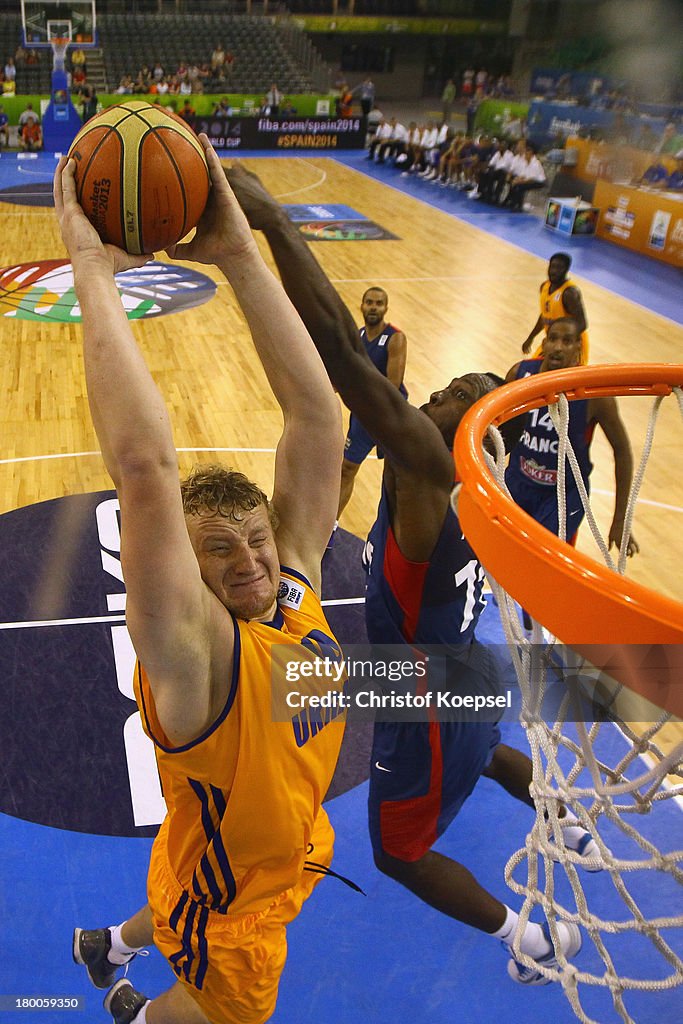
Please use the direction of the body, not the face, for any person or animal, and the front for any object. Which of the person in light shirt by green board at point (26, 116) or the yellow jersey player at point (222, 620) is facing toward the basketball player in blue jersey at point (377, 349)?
the person in light shirt by green board

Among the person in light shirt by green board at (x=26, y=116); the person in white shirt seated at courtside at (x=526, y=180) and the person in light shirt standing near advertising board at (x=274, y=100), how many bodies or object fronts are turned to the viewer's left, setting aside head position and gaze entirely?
1

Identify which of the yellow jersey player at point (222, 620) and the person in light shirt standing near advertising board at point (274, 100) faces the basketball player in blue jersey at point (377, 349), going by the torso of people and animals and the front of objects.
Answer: the person in light shirt standing near advertising board

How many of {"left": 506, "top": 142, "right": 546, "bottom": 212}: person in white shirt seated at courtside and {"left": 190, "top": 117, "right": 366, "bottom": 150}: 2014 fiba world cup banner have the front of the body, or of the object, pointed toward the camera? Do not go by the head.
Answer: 1

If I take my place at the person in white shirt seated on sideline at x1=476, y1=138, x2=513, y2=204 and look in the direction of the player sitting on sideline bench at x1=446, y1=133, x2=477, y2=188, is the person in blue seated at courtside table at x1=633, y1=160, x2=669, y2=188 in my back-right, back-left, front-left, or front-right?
back-right

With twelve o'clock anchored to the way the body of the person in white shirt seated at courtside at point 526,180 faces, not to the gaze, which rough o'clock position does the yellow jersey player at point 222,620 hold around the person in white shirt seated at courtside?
The yellow jersey player is roughly at 9 o'clock from the person in white shirt seated at courtside.

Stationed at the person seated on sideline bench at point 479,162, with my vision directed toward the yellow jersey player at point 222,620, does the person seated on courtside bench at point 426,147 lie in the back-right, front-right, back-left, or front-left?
back-right

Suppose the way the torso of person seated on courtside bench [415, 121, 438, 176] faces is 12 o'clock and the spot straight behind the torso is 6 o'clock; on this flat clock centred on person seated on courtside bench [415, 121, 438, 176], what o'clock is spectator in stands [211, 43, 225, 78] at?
spectator in stands [211, 43, 225, 78] is roughly at 3 o'clock from person seated on courtside bench [415, 121, 438, 176].

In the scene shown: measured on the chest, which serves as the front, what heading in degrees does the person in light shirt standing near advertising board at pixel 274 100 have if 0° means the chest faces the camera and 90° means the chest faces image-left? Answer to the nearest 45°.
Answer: approximately 0°

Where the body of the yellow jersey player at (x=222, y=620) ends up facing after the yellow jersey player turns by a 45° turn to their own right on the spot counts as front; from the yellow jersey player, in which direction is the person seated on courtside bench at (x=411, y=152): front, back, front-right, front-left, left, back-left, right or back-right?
back
